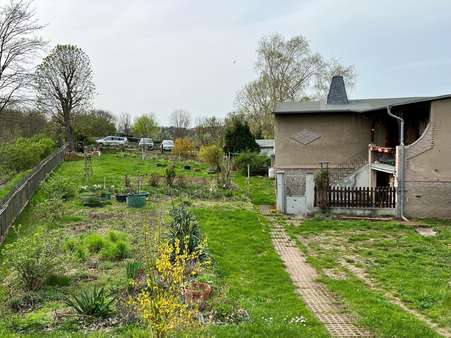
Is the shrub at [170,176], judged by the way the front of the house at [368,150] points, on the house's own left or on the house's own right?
on the house's own right

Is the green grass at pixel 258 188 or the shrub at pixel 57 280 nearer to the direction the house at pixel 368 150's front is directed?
the shrub

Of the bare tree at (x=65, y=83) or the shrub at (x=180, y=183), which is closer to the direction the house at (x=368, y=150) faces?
the shrub

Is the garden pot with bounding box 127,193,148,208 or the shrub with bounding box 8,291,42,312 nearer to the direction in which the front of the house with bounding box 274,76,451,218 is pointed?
the shrub

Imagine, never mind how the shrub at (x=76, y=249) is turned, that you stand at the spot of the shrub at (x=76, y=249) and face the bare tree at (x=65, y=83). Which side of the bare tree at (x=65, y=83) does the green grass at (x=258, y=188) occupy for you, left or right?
right

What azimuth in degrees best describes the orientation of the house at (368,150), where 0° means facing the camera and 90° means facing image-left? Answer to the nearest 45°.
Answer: approximately 0°

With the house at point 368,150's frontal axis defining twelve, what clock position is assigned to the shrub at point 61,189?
The shrub is roughly at 2 o'clock from the house.

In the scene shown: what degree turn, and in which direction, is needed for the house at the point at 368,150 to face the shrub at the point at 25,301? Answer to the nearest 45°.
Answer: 0° — it already faces it

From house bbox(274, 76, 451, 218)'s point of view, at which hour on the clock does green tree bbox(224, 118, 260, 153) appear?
The green tree is roughly at 5 o'clock from the house.

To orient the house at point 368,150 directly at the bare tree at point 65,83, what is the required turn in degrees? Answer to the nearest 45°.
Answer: approximately 135° to its right

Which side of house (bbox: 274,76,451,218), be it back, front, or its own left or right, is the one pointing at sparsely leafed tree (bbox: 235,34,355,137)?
back
